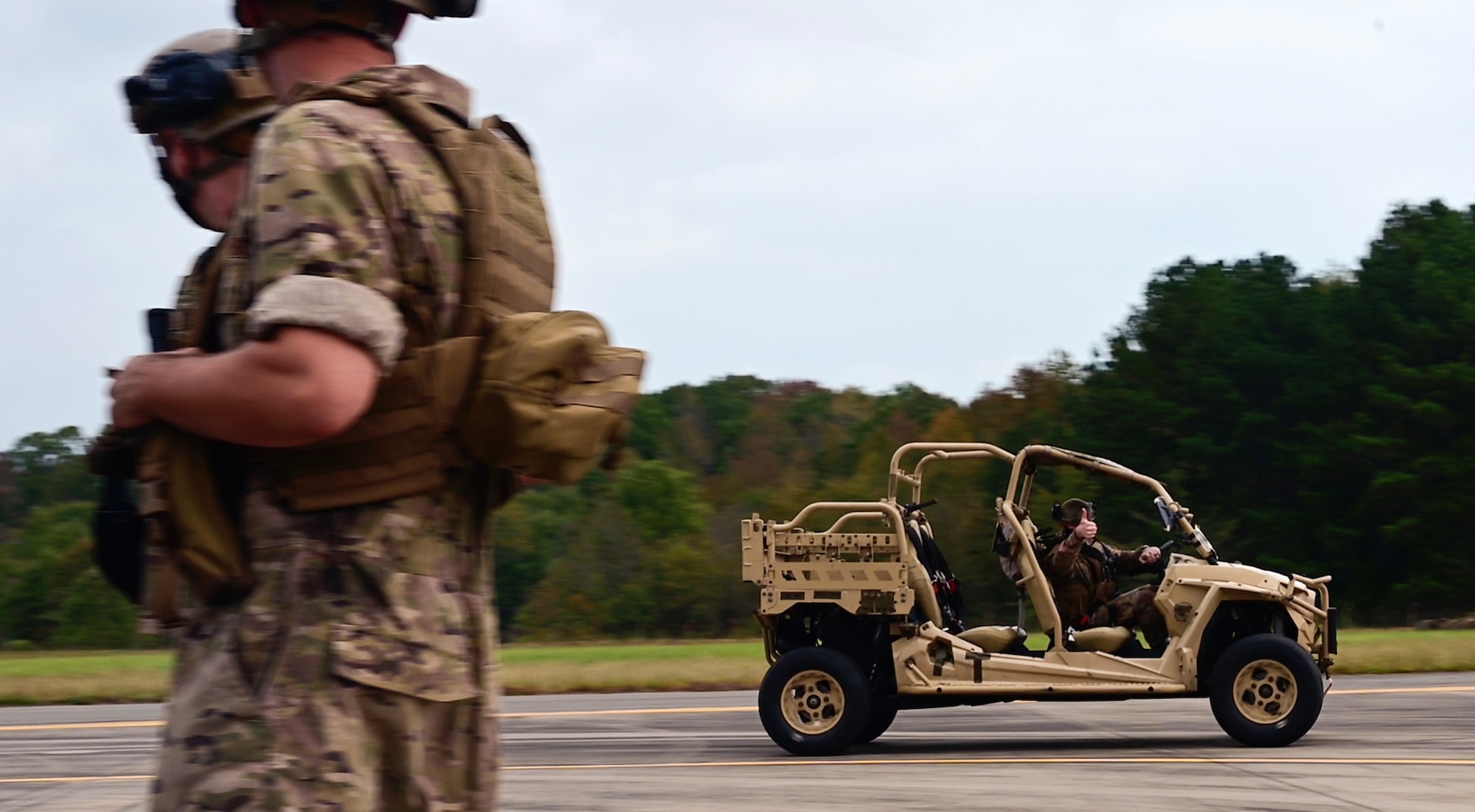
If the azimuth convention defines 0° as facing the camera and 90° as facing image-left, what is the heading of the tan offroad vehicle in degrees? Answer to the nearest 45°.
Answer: approximately 270°

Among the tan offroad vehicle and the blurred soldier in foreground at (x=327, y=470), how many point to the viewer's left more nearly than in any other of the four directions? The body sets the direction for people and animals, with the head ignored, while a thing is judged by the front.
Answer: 1

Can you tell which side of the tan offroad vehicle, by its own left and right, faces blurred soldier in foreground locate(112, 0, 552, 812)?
right

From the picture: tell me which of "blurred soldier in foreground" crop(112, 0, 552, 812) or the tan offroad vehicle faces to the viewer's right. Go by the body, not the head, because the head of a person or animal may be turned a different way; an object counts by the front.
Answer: the tan offroad vehicle

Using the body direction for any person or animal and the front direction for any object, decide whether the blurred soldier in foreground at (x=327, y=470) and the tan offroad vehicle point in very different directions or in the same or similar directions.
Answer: very different directions

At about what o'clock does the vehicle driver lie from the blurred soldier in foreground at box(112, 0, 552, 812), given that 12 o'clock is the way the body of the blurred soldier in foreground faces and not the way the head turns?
The vehicle driver is roughly at 4 o'clock from the blurred soldier in foreground.

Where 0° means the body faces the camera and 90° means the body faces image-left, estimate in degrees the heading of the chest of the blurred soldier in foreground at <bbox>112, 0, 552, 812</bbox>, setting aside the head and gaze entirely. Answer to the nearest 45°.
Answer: approximately 90°

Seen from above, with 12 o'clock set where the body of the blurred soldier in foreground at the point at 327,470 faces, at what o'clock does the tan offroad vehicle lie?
The tan offroad vehicle is roughly at 4 o'clock from the blurred soldier in foreground.
